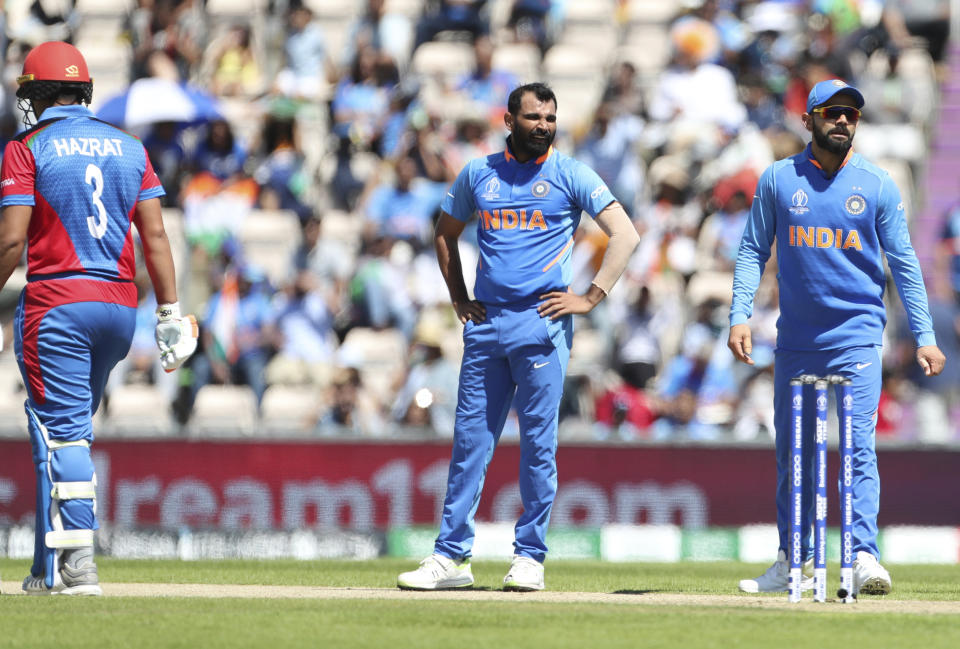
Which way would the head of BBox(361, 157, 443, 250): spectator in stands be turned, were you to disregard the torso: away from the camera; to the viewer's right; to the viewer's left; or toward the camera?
toward the camera

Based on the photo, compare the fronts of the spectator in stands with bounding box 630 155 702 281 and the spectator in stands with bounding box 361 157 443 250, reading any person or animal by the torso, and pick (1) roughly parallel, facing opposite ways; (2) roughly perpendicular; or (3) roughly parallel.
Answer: roughly parallel

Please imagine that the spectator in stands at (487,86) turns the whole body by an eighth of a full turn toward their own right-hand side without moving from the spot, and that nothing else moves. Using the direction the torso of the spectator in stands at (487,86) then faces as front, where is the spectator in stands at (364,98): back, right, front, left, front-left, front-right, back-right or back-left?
front-right

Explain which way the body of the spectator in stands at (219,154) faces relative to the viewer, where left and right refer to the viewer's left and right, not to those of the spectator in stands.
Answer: facing the viewer

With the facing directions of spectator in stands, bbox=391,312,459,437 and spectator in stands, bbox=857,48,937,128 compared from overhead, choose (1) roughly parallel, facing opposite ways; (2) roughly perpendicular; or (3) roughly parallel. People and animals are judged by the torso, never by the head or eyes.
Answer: roughly parallel

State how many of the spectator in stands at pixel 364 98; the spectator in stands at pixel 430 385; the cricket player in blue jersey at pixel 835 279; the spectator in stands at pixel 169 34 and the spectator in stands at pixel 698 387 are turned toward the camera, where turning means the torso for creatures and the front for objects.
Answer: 5

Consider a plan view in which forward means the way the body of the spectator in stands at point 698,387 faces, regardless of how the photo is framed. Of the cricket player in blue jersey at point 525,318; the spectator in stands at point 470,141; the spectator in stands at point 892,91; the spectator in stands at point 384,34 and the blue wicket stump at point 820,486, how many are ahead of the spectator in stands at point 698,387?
2

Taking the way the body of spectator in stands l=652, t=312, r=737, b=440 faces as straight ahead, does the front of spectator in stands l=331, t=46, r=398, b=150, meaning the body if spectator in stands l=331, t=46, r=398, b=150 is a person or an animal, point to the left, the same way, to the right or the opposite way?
the same way

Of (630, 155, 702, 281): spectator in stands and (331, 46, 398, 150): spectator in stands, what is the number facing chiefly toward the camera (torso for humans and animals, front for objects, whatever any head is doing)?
2

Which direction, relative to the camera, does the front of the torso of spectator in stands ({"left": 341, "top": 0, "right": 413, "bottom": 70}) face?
toward the camera

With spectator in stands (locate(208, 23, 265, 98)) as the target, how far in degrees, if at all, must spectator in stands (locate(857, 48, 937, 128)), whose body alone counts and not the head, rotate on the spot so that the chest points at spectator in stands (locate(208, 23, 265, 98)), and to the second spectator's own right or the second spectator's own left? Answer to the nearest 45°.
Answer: approximately 90° to the second spectator's own right

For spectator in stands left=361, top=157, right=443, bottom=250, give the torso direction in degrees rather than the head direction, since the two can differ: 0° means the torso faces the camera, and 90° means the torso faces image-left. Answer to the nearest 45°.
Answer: approximately 0°

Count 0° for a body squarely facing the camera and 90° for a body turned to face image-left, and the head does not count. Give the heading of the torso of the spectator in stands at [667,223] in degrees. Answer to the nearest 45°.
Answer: approximately 0°

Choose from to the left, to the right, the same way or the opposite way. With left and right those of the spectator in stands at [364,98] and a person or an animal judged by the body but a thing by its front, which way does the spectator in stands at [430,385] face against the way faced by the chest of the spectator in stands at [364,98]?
the same way

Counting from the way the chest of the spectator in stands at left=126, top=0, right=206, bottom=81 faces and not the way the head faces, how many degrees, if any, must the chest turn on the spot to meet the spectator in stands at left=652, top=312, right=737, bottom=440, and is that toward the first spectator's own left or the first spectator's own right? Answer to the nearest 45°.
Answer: approximately 45° to the first spectator's own left

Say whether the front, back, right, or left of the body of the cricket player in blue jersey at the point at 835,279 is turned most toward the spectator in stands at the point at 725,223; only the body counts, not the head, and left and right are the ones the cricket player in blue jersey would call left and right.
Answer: back

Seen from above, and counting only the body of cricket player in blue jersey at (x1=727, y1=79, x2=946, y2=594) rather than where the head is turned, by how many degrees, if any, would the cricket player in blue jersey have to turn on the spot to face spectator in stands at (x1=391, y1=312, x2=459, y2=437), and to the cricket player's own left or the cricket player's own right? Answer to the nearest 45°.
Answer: approximately 135° to the cricket player's own right
